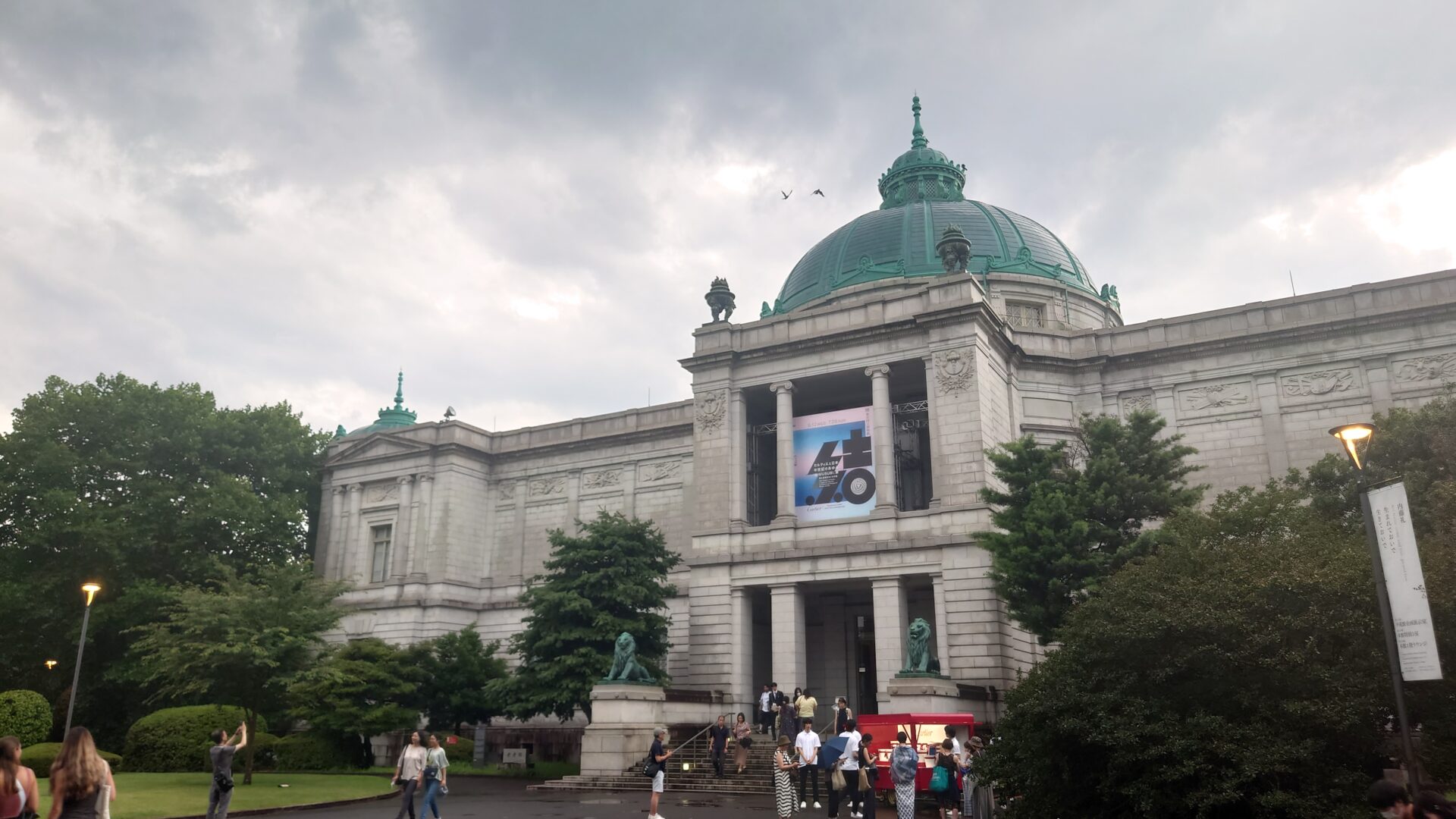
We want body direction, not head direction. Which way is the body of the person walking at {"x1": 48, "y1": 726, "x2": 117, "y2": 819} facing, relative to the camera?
away from the camera

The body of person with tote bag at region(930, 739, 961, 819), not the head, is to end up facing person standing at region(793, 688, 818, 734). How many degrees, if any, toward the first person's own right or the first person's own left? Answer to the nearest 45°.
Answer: approximately 45° to the first person's own left

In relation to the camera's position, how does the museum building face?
facing the viewer and to the left of the viewer

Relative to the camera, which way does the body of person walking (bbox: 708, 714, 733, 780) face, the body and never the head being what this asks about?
toward the camera

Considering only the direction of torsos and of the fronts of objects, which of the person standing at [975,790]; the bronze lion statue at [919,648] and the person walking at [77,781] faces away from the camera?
the person walking at [77,781]

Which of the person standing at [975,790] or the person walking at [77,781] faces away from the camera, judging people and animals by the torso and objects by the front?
the person walking at [77,781]

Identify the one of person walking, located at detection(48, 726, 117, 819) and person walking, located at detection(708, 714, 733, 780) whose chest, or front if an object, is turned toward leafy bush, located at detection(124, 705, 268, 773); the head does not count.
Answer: person walking, located at detection(48, 726, 117, 819)

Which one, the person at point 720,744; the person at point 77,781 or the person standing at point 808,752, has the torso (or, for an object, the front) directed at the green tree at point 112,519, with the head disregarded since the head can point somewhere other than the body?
the person at point 77,781

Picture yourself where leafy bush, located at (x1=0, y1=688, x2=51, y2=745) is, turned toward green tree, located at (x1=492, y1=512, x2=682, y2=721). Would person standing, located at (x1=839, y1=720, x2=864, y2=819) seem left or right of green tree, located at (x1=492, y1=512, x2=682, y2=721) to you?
right

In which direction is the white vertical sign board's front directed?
toward the camera

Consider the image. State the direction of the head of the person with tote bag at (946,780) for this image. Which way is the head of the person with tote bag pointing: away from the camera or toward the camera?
away from the camera

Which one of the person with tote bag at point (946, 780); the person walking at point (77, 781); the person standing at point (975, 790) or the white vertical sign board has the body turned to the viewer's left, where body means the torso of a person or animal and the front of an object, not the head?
the person standing at point (975, 790)

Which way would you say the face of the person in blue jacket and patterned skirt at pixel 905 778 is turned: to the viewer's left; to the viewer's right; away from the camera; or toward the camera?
away from the camera

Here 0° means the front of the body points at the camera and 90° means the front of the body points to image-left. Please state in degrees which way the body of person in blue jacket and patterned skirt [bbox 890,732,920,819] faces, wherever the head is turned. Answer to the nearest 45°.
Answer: approximately 180°

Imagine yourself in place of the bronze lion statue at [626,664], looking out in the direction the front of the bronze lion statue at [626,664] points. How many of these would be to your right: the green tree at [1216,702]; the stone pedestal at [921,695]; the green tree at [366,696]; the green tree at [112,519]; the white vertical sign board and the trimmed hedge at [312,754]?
3
